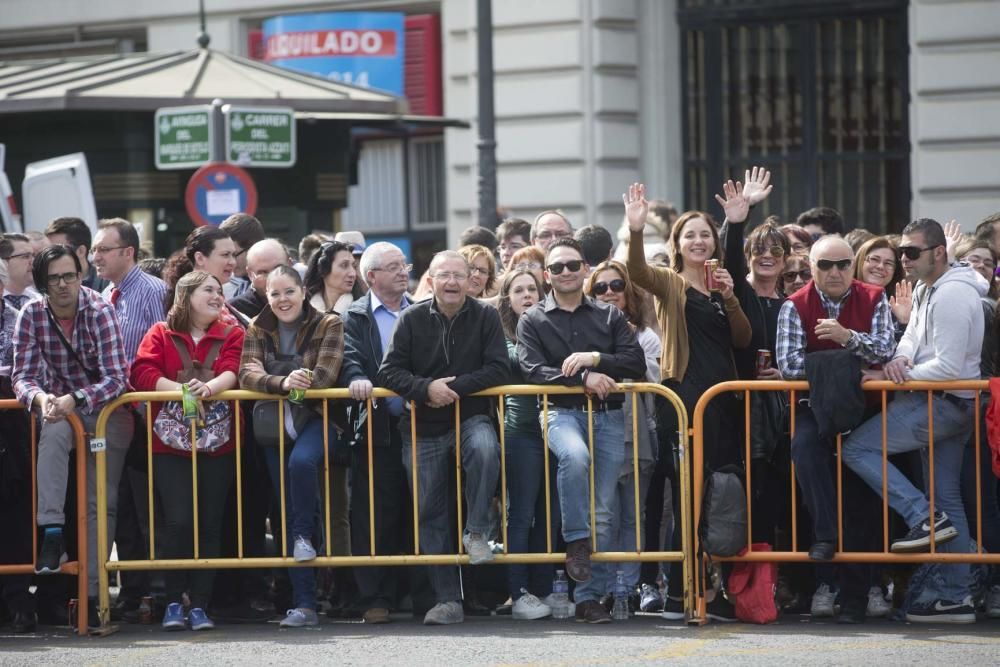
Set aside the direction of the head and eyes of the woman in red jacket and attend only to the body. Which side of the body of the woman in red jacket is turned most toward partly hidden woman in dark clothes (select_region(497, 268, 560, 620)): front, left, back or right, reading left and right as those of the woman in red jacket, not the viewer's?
left

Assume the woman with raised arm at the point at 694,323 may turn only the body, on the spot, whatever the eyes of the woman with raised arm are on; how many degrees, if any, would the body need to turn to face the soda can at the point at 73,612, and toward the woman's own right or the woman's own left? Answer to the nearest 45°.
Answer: approximately 90° to the woman's own right

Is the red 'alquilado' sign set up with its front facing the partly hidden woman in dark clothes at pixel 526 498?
yes

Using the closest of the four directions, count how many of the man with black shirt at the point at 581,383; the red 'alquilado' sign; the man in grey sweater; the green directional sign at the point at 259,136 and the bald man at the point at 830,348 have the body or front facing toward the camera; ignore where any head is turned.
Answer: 4

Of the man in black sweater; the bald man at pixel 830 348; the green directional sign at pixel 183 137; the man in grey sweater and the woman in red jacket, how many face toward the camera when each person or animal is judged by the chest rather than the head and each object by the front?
4

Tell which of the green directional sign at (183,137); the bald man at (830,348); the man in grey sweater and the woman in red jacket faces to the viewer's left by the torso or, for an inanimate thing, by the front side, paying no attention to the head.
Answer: the man in grey sweater

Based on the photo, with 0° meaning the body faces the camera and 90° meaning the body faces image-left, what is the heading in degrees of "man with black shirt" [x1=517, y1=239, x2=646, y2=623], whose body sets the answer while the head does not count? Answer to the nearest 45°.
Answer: approximately 0°

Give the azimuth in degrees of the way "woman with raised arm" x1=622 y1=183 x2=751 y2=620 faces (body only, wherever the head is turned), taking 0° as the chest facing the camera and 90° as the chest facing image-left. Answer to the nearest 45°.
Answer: approximately 0°

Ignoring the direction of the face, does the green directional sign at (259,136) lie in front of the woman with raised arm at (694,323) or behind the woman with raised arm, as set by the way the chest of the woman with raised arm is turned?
behind
